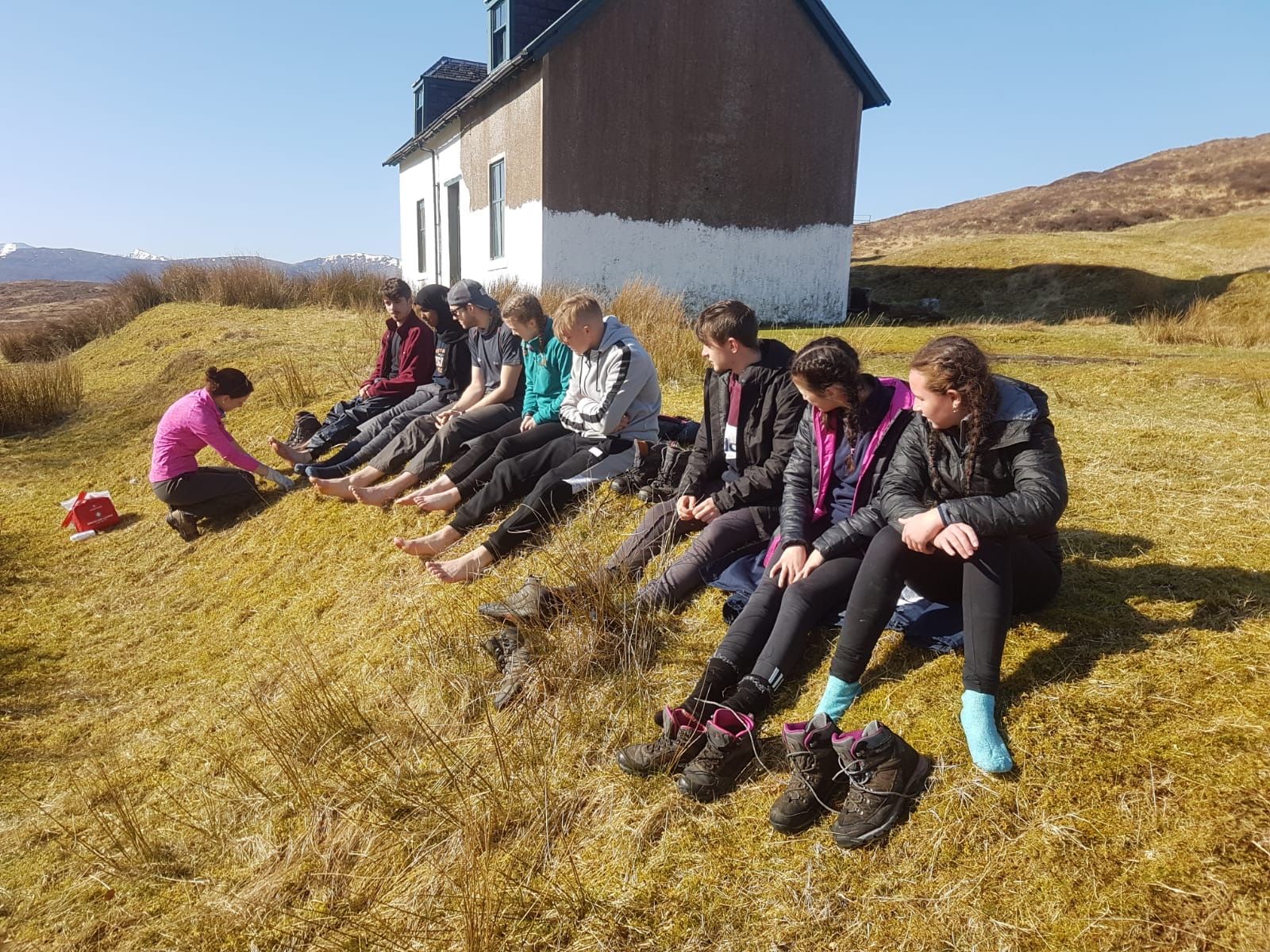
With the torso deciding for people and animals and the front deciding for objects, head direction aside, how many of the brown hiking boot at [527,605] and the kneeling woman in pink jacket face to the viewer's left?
1

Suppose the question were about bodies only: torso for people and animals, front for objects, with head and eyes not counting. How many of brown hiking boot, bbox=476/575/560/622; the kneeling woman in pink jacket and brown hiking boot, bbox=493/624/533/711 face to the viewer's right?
1

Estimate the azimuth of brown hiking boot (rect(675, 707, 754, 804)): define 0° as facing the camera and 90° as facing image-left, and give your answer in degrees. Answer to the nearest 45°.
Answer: approximately 45°

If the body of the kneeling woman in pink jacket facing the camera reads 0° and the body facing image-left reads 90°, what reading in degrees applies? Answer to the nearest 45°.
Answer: approximately 270°

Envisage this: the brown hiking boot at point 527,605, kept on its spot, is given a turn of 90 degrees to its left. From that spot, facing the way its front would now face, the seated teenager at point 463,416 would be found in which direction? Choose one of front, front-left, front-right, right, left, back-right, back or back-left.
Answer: back

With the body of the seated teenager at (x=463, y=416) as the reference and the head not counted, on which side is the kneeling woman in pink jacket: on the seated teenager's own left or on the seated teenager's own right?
on the seated teenager's own right

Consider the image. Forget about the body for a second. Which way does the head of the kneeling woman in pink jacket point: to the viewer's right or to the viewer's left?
to the viewer's right

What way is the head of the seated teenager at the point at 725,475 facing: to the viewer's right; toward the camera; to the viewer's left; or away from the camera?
to the viewer's left

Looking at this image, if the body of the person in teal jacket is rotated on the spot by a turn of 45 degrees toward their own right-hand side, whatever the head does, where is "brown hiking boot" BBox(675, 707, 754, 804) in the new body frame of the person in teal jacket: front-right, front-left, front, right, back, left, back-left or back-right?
left

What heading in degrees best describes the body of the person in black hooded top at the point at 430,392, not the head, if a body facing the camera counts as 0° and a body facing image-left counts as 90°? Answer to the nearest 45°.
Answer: approximately 45°

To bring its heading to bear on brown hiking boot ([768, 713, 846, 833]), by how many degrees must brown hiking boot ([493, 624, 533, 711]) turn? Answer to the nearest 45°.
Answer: approximately 90° to its left

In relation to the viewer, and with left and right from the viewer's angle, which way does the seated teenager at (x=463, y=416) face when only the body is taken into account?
facing the viewer and to the left of the viewer

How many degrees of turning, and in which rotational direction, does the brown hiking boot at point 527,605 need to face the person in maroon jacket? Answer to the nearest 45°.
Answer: approximately 90° to its right

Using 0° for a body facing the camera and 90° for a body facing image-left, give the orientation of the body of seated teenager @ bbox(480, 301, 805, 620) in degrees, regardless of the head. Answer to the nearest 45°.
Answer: approximately 45°

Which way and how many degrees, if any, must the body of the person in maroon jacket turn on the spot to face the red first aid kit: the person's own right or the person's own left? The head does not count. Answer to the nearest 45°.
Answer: approximately 45° to the person's own right
